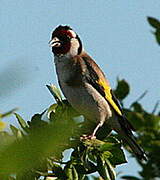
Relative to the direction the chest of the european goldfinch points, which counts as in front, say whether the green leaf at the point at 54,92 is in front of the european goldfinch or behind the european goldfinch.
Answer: in front

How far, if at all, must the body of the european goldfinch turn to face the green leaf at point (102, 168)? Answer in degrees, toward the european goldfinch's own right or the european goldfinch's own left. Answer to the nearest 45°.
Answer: approximately 45° to the european goldfinch's own left

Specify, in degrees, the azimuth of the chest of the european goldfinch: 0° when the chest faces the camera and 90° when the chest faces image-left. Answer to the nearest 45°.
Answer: approximately 45°
